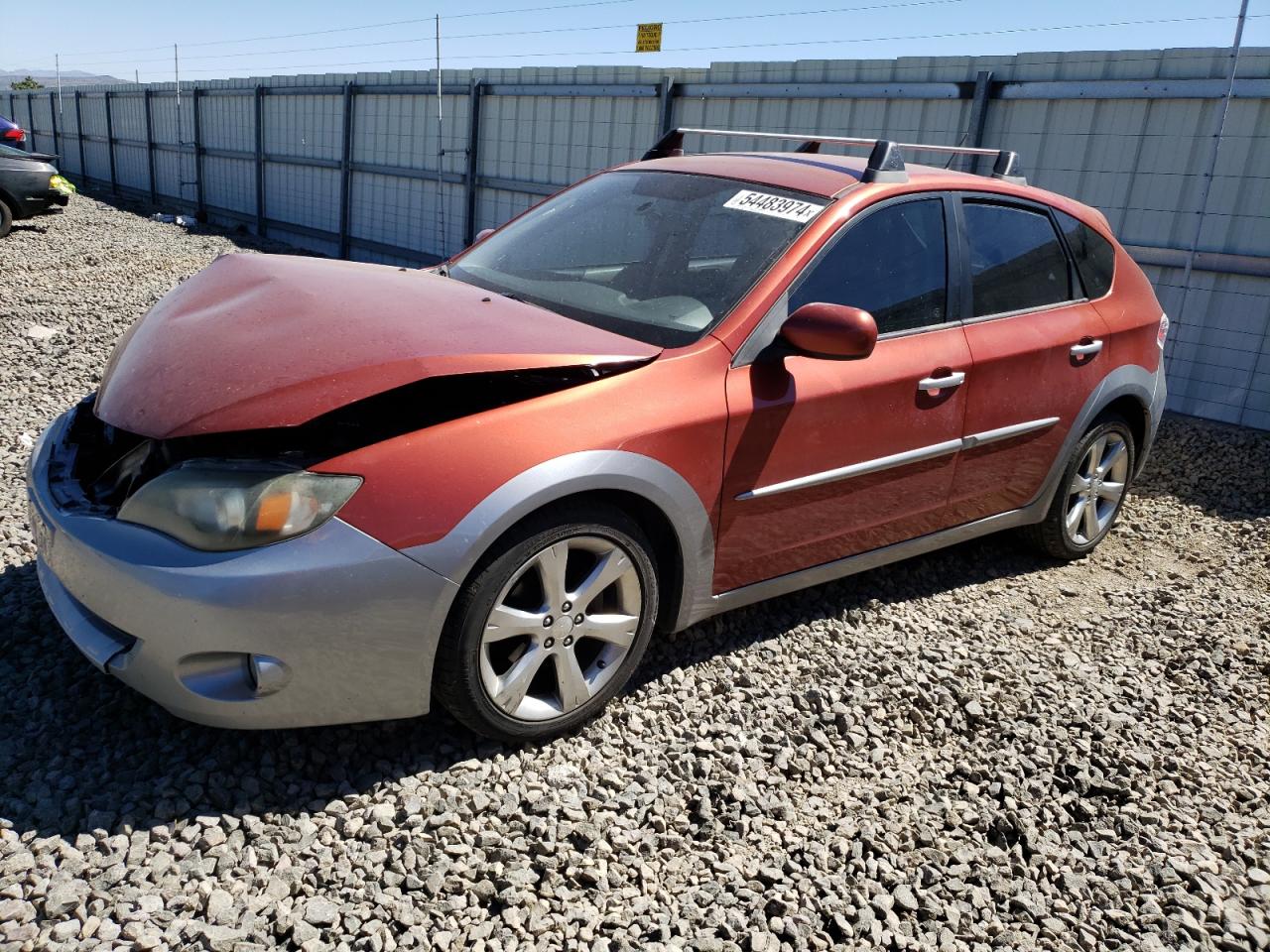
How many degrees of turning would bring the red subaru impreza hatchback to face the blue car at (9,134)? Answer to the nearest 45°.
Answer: approximately 90° to its right

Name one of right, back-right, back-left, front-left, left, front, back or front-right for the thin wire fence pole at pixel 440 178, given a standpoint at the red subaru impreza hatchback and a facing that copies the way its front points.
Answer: back-right

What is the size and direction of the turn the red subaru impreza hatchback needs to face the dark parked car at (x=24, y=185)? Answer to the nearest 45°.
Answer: approximately 90° to its right

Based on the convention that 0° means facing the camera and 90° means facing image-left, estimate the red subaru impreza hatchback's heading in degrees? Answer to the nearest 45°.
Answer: approximately 45°

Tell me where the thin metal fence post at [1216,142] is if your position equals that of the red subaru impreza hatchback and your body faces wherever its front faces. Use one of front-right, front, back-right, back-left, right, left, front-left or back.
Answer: back

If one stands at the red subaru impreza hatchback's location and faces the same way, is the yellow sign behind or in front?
behind

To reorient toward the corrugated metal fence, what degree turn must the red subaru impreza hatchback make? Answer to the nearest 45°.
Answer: approximately 135° to its right
